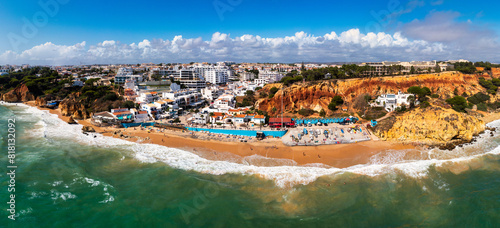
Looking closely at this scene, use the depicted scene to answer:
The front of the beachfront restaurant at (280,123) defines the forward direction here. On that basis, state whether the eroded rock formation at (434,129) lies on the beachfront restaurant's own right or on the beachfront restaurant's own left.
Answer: on the beachfront restaurant's own left

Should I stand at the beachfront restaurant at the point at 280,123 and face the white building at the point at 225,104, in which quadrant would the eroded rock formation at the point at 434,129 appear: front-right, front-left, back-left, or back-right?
back-right

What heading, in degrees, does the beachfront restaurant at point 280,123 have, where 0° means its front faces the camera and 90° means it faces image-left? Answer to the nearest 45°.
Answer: approximately 0°

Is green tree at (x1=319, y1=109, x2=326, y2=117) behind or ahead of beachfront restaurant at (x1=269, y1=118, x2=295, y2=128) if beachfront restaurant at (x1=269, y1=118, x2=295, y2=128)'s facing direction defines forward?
behind

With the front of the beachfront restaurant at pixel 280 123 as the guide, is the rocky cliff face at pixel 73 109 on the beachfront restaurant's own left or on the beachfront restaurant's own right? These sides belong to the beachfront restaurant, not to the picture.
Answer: on the beachfront restaurant's own right

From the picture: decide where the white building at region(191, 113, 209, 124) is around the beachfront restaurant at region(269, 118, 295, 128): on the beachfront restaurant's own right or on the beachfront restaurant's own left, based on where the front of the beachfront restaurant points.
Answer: on the beachfront restaurant's own right

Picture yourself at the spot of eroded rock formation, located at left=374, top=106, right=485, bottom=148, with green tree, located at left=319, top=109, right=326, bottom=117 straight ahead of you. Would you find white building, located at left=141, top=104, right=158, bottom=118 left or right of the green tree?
left
